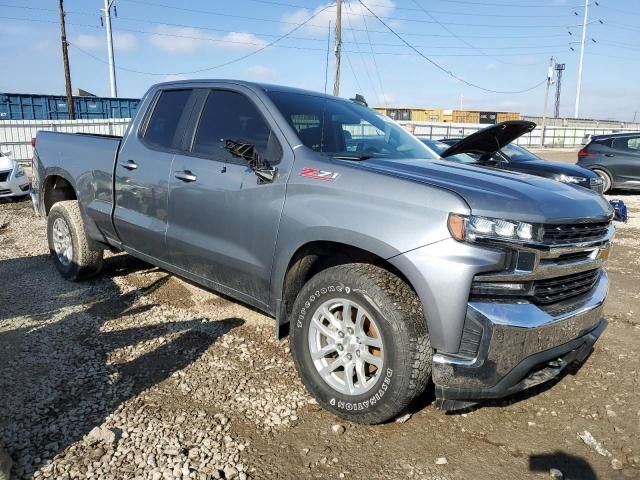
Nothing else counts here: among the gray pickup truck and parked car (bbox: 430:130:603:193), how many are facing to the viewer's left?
0

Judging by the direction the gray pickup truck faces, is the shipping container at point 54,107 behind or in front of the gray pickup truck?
behind

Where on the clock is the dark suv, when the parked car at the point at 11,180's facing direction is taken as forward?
The dark suv is roughly at 11 o'clock from the parked car.

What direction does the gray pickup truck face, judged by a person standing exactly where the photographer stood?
facing the viewer and to the right of the viewer

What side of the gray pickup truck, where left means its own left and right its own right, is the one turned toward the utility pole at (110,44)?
back

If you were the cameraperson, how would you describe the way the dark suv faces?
facing to the right of the viewer

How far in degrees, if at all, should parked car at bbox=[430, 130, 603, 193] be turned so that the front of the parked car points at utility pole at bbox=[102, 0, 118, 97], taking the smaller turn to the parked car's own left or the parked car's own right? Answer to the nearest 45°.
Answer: approximately 180°

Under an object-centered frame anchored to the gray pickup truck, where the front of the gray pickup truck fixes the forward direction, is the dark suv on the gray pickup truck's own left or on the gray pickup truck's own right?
on the gray pickup truck's own left
